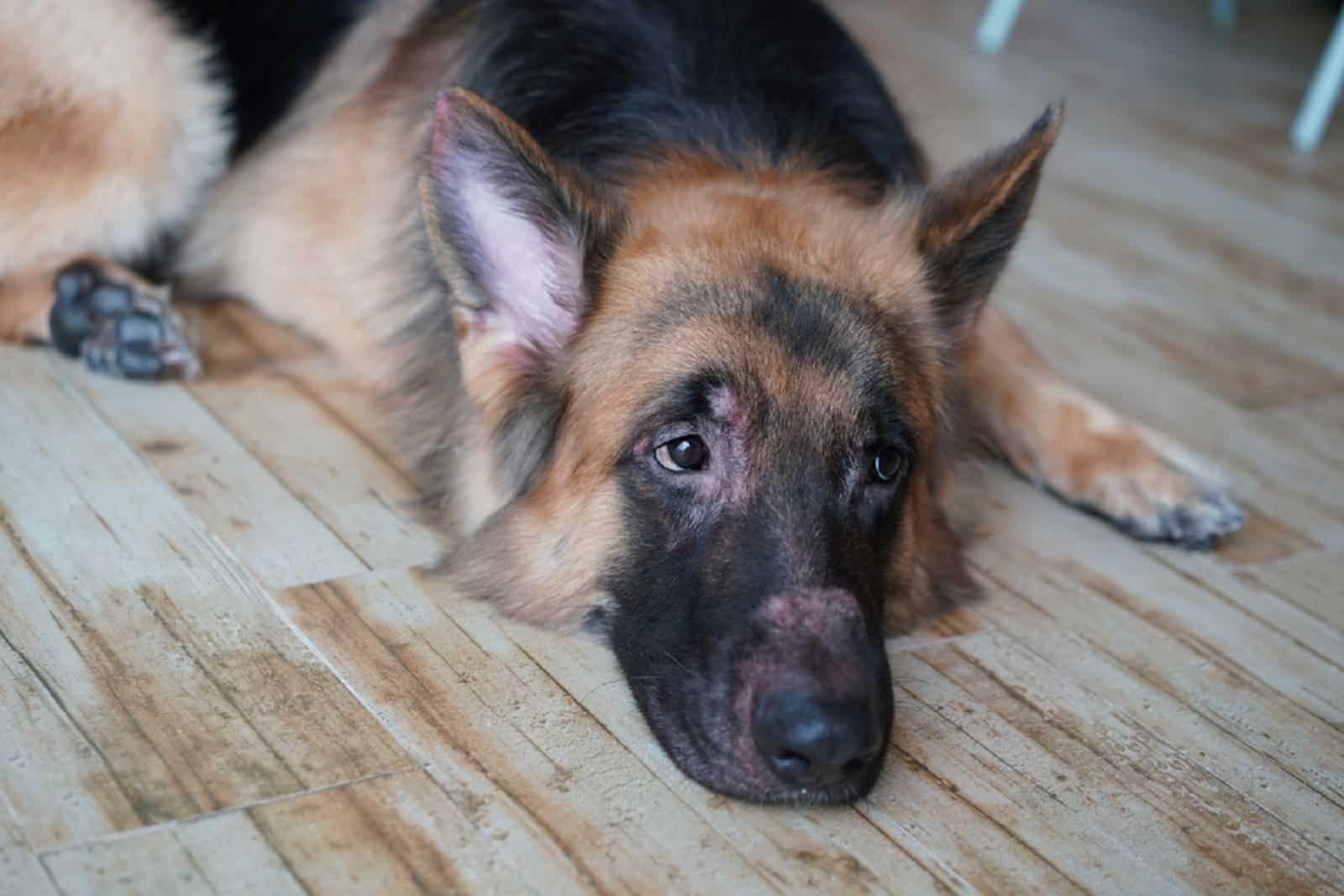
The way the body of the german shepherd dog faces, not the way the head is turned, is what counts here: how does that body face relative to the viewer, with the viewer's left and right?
facing the viewer and to the right of the viewer
